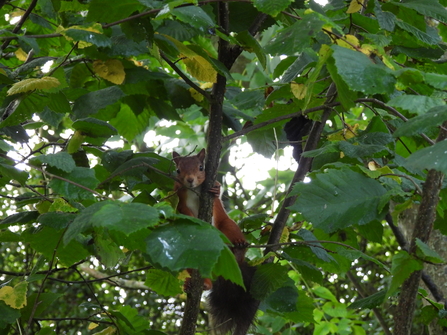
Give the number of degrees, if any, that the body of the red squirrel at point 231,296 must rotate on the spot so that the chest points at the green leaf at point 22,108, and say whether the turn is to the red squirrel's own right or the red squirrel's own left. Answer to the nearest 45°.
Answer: approximately 45° to the red squirrel's own right

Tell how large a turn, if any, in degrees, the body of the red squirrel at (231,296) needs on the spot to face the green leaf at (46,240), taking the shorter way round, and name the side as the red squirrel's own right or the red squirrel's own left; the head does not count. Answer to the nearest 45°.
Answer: approximately 45° to the red squirrel's own right

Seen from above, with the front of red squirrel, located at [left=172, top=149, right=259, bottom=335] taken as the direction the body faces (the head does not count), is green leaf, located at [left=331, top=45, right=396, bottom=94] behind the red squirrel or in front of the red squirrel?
in front

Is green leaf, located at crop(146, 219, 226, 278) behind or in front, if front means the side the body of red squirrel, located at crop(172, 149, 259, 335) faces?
in front

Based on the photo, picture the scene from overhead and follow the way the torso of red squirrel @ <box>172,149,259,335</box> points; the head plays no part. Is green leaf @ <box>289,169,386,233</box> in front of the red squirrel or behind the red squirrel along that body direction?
in front

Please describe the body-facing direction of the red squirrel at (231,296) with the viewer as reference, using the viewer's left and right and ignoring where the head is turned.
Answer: facing the viewer
